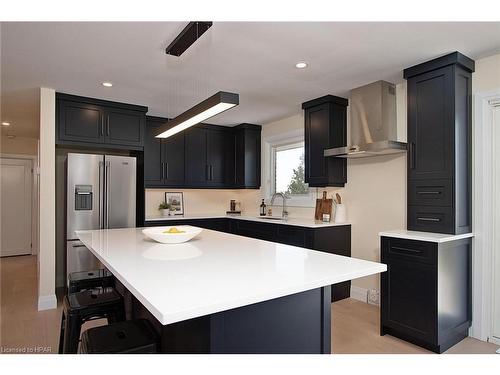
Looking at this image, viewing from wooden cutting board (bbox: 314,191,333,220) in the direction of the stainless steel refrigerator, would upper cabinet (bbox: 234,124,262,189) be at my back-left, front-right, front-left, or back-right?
front-right

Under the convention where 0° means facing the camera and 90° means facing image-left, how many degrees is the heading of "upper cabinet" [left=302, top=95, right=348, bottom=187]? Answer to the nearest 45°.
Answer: approximately 45°

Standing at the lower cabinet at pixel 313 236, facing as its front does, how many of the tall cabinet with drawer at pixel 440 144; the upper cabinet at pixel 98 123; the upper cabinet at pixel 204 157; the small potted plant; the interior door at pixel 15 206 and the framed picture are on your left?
1

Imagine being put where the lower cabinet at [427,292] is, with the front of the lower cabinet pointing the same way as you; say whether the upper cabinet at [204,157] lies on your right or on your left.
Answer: on your right

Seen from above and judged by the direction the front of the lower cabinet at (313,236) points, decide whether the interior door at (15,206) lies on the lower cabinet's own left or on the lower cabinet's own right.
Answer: on the lower cabinet's own right

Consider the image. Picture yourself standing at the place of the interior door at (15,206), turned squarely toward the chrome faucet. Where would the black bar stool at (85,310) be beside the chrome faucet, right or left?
right

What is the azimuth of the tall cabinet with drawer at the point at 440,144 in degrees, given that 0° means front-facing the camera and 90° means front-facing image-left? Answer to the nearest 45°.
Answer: approximately 45°

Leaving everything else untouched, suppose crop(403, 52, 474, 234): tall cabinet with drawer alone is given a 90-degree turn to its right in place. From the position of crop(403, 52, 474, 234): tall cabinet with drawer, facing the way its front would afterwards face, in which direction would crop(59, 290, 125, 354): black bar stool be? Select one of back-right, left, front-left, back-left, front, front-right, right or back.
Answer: left

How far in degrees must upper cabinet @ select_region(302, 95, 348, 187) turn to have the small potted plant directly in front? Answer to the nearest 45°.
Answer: approximately 45° to its right

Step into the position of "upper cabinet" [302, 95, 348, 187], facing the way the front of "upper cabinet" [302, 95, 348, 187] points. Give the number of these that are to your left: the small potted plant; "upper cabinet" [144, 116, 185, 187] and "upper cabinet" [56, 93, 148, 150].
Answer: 0

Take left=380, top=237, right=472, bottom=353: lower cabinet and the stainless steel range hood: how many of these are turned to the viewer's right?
0

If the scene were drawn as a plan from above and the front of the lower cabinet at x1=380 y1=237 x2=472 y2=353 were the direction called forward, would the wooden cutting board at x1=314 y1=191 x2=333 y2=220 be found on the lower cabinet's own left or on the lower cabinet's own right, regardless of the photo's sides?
on the lower cabinet's own right

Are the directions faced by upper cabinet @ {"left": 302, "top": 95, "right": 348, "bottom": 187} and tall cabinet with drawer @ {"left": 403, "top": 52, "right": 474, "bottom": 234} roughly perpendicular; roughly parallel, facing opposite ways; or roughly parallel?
roughly parallel

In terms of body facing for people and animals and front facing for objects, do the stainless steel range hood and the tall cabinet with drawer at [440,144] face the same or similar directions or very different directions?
same or similar directions

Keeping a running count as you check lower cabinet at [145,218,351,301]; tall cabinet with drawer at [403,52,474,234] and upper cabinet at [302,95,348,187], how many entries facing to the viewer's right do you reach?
0

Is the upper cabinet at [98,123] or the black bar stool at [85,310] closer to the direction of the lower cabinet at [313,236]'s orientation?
the black bar stool

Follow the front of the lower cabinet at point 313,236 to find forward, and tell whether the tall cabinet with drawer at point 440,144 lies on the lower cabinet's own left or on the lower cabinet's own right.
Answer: on the lower cabinet's own left

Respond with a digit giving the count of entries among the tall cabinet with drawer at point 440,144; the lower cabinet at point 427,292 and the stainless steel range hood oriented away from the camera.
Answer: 0
